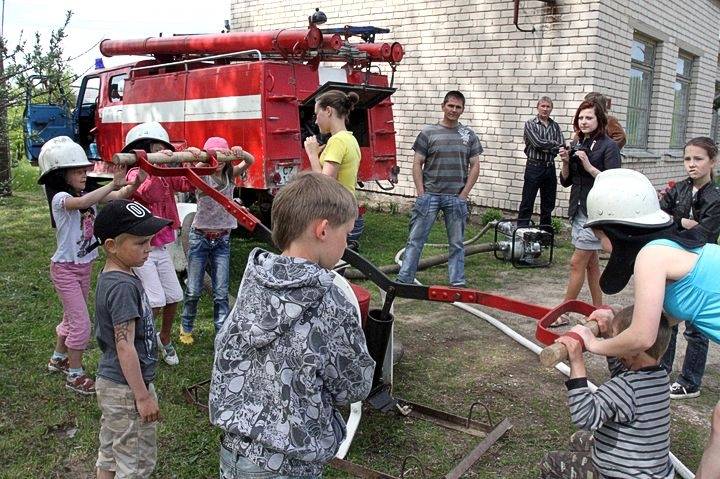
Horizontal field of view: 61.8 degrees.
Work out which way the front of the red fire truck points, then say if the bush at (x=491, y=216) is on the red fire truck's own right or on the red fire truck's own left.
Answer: on the red fire truck's own right

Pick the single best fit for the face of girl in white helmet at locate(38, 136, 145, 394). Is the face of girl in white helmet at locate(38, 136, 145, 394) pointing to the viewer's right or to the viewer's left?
to the viewer's right

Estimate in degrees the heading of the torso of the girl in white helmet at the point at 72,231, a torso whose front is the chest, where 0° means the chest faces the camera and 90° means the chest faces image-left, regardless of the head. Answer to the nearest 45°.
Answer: approximately 315°

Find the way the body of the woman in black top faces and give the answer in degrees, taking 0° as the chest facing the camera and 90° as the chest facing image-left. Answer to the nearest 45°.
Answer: approximately 45°

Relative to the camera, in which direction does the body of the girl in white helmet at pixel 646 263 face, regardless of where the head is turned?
to the viewer's left

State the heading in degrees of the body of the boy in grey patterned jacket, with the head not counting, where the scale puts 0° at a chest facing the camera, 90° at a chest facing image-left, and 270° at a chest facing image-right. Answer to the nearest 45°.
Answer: approximately 225°

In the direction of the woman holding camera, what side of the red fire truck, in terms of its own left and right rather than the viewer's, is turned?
back

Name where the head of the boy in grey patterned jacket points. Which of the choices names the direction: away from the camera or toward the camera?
away from the camera
